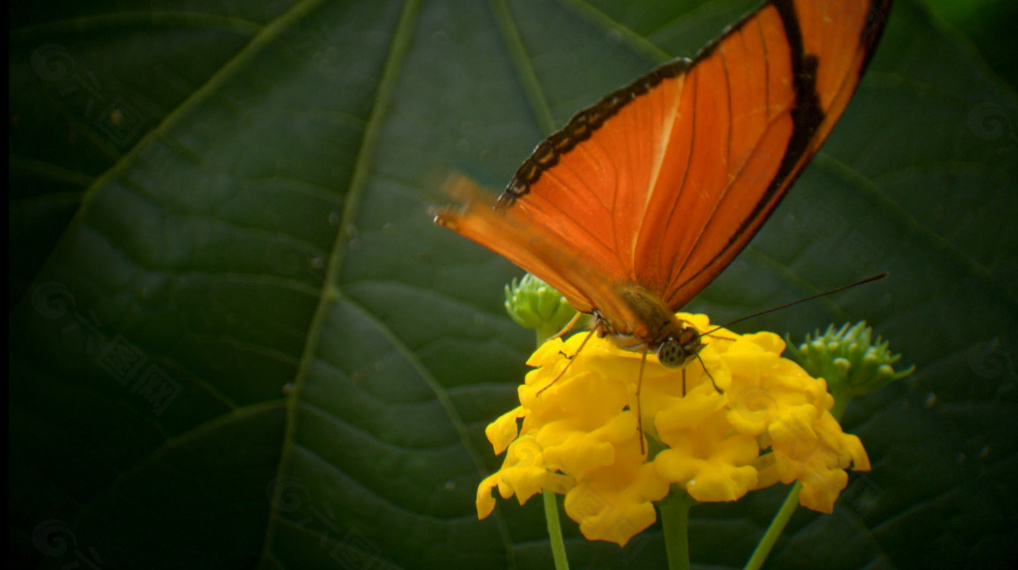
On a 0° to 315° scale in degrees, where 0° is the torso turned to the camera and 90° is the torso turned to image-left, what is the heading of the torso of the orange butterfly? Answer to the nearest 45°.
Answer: approximately 315°
